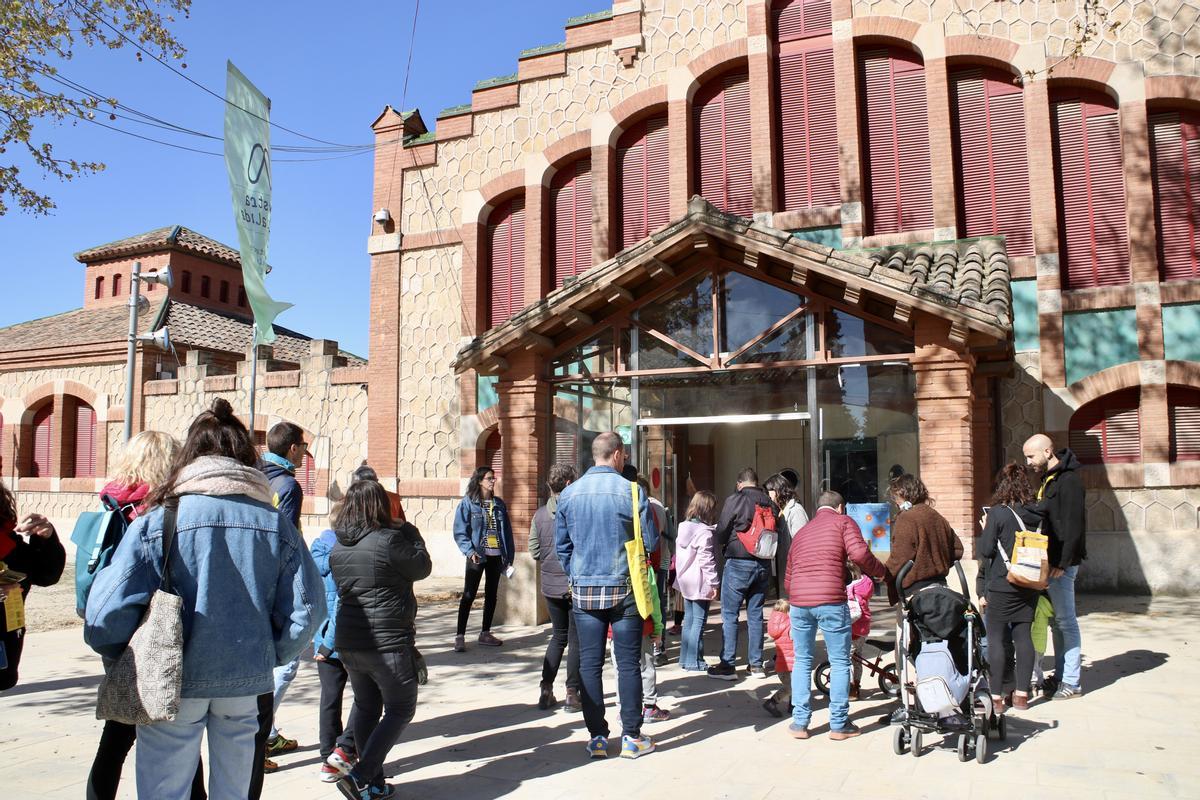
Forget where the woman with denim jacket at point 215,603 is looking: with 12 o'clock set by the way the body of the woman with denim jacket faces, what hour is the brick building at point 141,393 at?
The brick building is roughly at 12 o'clock from the woman with denim jacket.

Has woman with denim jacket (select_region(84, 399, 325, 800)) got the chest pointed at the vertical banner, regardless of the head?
yes

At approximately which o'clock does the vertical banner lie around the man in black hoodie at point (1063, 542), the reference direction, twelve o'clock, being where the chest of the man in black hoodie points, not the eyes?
The vertical banner is roughly at 12 o'clock from the man in black hoodie.

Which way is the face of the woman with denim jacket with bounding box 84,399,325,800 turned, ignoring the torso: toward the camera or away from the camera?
away from the camera

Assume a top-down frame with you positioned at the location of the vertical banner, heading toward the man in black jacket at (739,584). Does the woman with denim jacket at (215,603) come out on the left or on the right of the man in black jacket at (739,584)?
right

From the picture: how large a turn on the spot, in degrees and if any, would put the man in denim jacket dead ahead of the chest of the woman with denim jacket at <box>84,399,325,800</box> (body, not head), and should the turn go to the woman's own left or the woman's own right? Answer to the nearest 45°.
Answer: approximately 45° to the woman's own right

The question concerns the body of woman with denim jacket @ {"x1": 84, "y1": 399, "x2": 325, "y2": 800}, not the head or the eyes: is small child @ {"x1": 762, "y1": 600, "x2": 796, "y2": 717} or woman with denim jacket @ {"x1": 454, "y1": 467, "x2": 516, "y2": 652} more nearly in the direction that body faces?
the woman with denim jacket

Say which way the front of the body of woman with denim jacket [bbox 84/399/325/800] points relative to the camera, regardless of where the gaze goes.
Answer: away from the camera

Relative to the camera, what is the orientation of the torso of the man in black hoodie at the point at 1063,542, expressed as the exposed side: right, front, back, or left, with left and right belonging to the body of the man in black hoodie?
left

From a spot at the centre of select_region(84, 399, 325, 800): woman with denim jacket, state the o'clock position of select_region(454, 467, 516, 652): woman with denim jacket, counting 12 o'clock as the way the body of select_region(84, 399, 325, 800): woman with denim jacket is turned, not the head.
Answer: select_region(454, 467, 516, 652): woman with denim jacket is roughly at 1 o'clock from select_region(84, 399, 325, 800): woman with denim jacket.

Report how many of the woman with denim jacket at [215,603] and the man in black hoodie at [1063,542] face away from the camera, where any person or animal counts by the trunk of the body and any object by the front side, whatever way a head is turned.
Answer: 1

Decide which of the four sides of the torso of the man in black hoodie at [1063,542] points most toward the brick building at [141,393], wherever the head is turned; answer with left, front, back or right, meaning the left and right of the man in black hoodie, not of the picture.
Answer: front

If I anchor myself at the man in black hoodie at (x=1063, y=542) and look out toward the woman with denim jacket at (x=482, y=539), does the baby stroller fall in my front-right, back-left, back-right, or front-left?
front-left
